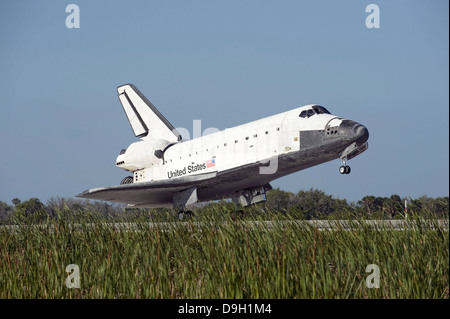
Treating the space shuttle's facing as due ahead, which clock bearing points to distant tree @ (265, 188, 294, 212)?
The distant tree is roughly at 8 o'clock from the space shuttle.

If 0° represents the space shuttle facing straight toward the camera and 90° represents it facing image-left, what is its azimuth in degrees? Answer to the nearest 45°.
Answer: approximately 315°
